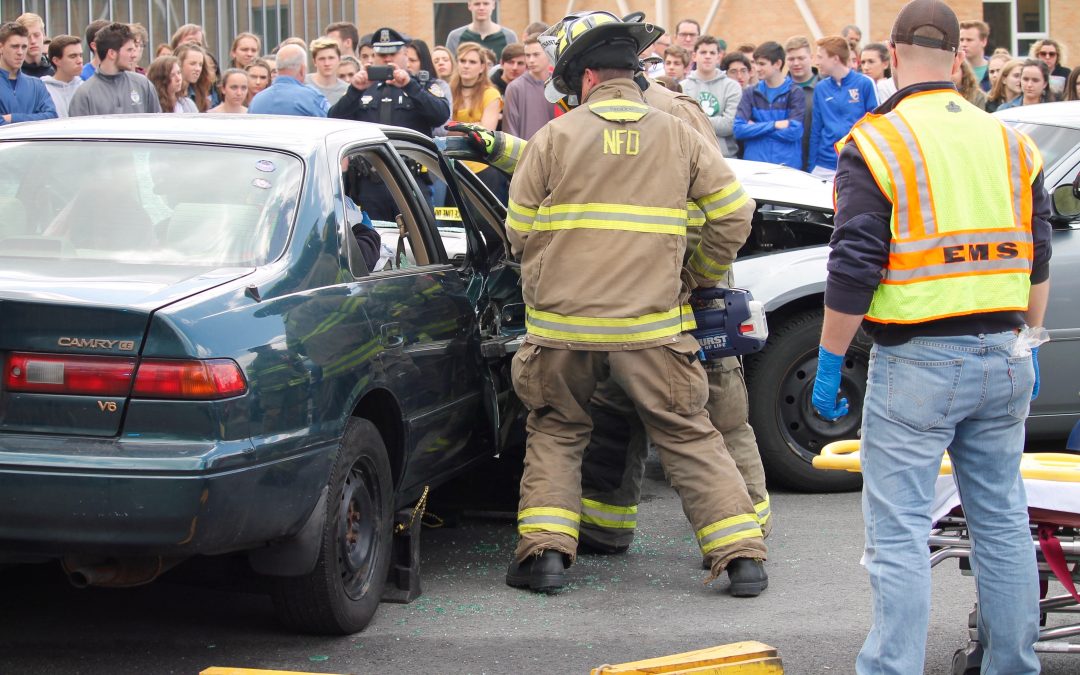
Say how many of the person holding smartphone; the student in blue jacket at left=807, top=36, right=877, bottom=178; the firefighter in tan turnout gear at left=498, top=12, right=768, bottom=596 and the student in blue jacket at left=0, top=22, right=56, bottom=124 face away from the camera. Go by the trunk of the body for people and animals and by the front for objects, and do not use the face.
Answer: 1

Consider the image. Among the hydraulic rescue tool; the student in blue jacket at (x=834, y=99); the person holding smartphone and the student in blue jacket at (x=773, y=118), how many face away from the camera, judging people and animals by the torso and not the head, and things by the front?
0

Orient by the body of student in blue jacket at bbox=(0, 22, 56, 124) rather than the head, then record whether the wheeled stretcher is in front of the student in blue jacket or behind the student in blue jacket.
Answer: in front

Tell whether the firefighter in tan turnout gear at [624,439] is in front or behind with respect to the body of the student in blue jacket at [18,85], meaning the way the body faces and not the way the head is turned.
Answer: in front

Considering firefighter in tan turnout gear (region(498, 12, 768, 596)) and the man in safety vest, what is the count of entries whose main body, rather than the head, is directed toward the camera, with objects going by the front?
0

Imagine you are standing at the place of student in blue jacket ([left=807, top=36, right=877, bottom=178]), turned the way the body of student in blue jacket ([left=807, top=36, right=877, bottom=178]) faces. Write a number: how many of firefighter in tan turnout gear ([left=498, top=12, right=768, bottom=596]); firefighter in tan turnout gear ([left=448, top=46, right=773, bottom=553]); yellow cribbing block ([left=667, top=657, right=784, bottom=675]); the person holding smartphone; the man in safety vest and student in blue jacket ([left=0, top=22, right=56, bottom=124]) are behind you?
0

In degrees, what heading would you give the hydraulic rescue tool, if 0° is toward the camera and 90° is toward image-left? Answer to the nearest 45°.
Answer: approximately 90°

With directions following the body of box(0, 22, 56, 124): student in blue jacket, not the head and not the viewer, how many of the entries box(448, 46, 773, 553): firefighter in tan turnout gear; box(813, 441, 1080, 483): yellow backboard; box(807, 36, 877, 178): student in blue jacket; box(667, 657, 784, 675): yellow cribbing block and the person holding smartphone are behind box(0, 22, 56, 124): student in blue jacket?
0

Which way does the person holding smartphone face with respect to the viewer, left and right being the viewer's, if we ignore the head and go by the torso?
facing the viewer

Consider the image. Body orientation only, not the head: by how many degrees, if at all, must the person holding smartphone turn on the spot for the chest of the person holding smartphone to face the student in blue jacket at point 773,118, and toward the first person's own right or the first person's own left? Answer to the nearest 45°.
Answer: approximately 135° to the first person's own left

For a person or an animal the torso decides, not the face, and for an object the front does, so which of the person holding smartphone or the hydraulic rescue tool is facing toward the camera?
the person holding smartphone

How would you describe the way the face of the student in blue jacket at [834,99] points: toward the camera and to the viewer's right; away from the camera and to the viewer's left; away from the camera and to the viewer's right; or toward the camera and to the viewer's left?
toward the camera and to the viewer's left

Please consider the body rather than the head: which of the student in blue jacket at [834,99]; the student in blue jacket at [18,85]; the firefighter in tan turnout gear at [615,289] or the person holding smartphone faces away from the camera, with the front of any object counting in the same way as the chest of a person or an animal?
the firefighter in tan turnout gear

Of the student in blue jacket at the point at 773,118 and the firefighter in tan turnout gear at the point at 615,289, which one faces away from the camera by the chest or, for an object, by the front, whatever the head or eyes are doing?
the firefighter in tan turnout gear

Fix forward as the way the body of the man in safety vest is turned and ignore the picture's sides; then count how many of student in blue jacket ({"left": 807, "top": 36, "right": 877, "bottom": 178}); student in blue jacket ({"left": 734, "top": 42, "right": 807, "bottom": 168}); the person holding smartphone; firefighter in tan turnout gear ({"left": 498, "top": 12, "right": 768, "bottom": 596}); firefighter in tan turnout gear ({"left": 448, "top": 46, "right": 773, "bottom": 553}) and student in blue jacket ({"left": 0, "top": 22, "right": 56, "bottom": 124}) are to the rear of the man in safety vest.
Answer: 0

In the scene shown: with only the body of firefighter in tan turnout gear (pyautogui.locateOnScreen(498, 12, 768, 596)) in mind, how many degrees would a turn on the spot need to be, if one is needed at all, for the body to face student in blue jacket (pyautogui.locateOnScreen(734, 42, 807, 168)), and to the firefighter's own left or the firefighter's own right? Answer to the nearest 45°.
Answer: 0° — they already face them

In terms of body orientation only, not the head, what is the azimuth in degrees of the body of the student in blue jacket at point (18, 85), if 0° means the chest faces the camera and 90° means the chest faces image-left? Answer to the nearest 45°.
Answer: approximately 315°

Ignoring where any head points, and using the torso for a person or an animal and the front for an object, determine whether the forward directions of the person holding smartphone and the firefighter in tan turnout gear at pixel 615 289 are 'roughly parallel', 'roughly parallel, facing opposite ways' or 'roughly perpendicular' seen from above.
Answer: roughly parallel, facing opposite ways
